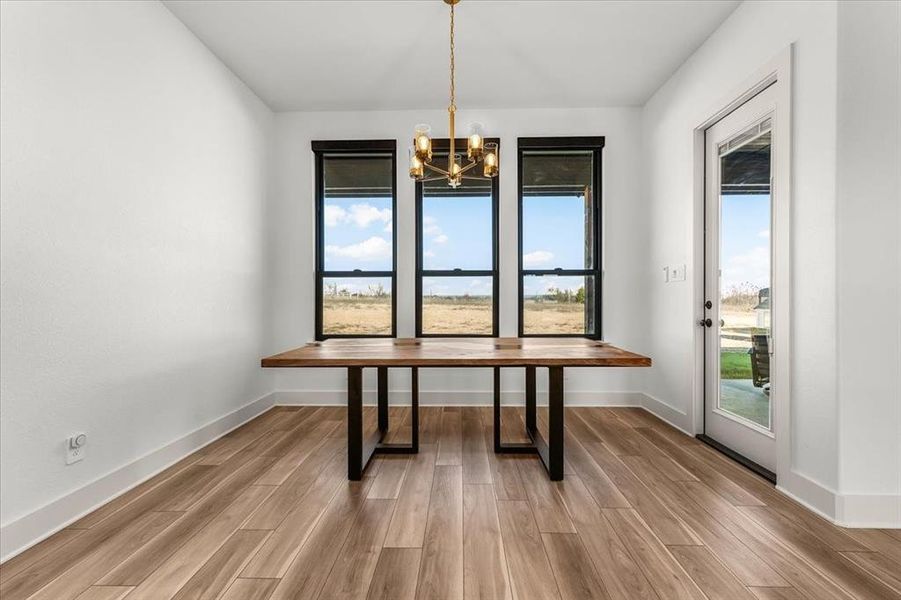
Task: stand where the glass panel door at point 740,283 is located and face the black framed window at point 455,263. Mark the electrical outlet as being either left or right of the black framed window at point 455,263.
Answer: left

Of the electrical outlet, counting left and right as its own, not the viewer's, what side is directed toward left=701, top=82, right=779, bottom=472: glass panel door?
front

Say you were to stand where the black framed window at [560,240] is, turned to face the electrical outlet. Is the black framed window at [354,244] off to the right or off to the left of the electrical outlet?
right

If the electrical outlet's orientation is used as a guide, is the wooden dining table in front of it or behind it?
in front

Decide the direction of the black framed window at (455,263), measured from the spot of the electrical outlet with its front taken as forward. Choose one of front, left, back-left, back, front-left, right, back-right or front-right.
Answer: front-left

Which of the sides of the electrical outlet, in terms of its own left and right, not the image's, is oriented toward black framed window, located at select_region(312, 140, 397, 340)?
left

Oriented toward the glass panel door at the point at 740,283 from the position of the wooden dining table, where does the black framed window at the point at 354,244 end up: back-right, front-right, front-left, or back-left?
back-left

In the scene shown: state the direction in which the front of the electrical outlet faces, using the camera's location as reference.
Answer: facing the viewer and to the right of the viewer

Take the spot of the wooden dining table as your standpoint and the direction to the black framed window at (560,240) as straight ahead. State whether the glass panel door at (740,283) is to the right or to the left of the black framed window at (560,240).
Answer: right

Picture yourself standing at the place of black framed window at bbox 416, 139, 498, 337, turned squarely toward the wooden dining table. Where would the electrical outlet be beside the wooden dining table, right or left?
right
